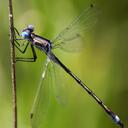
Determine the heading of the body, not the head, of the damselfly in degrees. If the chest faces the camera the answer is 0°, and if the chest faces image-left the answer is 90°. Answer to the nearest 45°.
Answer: approximately 90°
